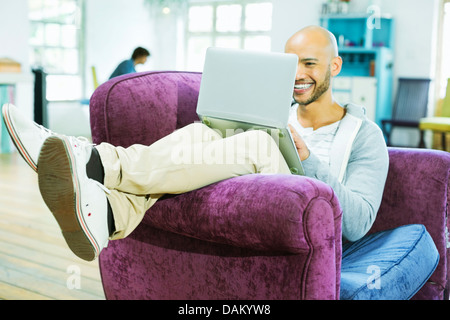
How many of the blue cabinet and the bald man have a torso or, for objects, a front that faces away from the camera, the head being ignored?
0

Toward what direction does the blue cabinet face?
toward the camera

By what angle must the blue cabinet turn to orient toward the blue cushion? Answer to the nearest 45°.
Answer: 0° — it already faces it

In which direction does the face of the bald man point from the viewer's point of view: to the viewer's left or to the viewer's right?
to the viewer's left

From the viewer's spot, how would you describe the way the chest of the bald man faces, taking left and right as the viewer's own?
facing the viewer and to the left of the viewer

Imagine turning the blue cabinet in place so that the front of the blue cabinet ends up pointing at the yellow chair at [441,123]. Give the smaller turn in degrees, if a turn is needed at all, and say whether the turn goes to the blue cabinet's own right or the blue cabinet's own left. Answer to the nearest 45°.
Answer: approximately 45° to the blue cabinet's own left

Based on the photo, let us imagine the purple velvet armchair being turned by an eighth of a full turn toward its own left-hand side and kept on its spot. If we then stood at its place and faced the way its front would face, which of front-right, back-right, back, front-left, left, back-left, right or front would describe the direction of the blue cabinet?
left

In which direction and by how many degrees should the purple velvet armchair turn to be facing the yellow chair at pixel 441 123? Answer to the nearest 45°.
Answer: approximately 135° to its left

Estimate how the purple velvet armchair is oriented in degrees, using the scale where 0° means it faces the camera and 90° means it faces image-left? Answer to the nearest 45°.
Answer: approximately 315°
